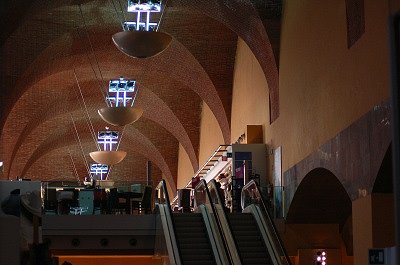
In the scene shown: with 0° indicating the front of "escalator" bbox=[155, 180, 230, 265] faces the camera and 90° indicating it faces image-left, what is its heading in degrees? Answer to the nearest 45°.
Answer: approximately 0°

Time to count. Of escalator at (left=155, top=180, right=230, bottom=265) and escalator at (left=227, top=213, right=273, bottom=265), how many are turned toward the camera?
2

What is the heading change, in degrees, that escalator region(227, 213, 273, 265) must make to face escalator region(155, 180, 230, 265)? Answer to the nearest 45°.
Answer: approximately 90° to its right

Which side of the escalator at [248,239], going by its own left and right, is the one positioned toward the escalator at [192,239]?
right

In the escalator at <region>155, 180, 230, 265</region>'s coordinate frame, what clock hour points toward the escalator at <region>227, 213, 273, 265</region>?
the escalator at <region>227, 213, 273, 265</region> is roughly at 9 o'clock from the escalator at <region>155, 180, 230, 265</region>.
